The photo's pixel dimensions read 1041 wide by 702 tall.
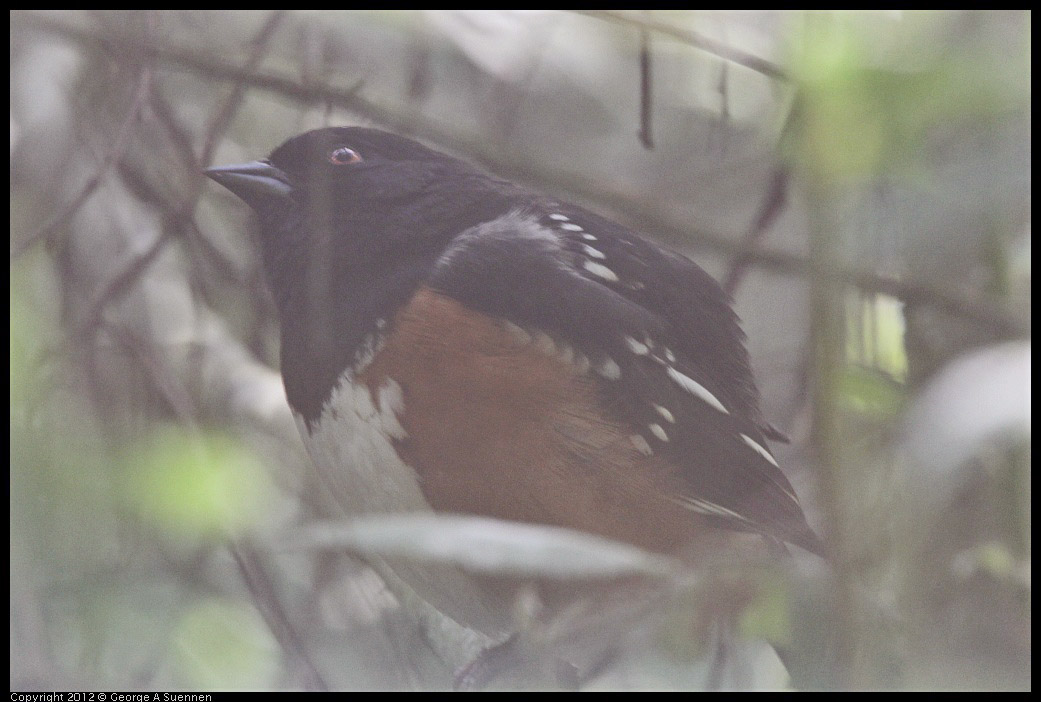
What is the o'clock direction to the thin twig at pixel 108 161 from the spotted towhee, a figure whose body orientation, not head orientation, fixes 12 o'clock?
The thin twig is roughly at 1 o'clock from the spotted towhee.

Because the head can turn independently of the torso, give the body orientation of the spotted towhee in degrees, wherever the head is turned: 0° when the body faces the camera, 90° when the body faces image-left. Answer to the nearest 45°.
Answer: approximately 90°

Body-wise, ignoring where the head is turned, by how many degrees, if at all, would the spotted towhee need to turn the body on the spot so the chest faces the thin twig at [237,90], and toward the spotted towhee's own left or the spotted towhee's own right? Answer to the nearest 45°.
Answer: approximately 45° to the spotted towhee's own right
